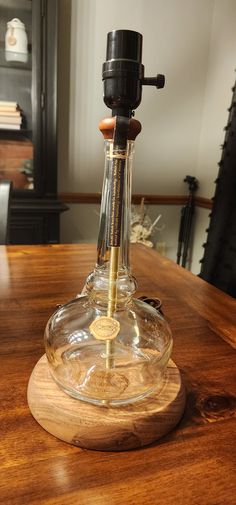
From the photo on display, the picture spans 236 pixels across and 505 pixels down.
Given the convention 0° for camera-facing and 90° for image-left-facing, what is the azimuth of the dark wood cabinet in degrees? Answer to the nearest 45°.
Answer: approximately 0°

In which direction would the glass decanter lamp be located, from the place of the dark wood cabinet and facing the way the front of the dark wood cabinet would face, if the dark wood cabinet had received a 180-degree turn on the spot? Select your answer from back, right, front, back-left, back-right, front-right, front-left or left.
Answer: back
